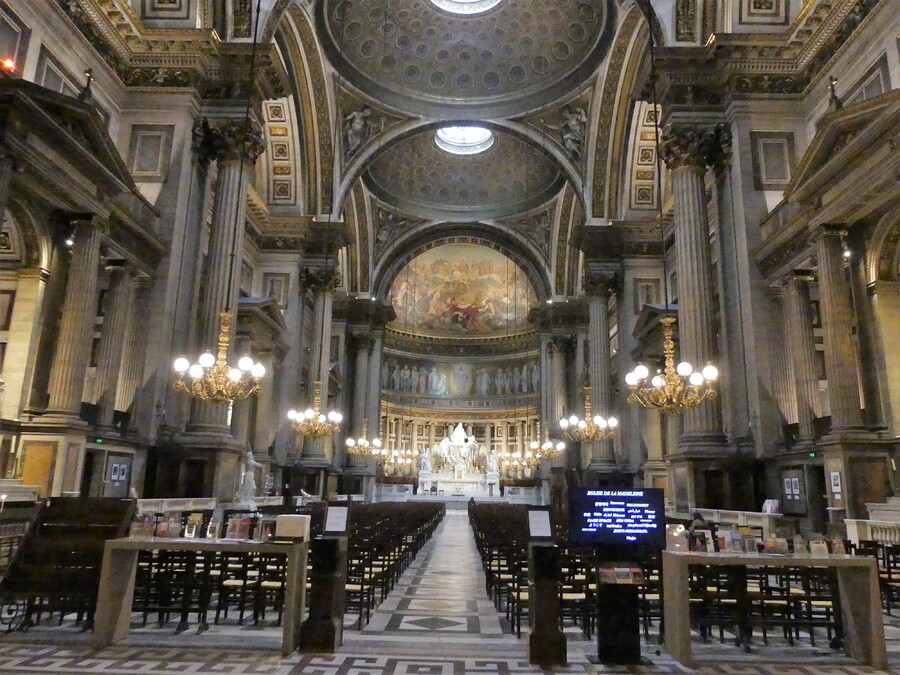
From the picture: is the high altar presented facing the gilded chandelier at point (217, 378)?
yes

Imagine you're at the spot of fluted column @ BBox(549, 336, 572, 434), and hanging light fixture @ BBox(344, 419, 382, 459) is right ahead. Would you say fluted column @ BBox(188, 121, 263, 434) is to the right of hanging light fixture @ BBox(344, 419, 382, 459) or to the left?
left

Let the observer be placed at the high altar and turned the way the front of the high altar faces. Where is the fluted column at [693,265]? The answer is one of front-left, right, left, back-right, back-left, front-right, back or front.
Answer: front

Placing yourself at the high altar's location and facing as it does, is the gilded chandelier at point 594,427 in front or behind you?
in front

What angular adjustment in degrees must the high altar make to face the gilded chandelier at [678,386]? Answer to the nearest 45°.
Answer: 0° — it already faces it

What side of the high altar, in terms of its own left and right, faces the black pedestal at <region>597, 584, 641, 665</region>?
front

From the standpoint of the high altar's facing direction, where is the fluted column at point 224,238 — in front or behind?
in front

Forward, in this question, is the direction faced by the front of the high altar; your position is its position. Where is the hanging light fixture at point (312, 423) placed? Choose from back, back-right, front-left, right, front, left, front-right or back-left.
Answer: front

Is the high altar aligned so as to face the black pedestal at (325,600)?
yes

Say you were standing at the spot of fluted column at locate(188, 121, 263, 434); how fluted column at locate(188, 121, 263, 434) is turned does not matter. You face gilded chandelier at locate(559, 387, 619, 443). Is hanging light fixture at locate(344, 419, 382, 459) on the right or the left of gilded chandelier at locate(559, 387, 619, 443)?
left

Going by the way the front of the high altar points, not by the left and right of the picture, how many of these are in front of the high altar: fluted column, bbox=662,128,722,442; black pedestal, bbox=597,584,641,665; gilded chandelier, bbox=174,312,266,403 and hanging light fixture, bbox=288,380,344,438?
4

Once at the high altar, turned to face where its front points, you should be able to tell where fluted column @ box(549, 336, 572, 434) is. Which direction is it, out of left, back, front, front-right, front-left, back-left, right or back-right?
front-left

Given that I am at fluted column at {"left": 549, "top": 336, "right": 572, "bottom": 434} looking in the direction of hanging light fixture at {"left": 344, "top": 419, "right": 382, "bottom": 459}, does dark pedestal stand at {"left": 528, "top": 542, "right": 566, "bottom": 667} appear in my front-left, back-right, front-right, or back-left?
front-left

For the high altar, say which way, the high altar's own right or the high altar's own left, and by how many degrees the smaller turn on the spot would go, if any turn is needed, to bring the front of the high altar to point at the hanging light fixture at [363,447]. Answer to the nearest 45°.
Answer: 0° — it already faces it

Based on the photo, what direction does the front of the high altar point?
toward the camera

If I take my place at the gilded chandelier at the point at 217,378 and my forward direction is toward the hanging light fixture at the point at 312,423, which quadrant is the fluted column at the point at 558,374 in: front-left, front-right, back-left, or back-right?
front-right

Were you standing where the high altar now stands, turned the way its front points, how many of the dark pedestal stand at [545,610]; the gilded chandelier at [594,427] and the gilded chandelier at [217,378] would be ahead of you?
3
